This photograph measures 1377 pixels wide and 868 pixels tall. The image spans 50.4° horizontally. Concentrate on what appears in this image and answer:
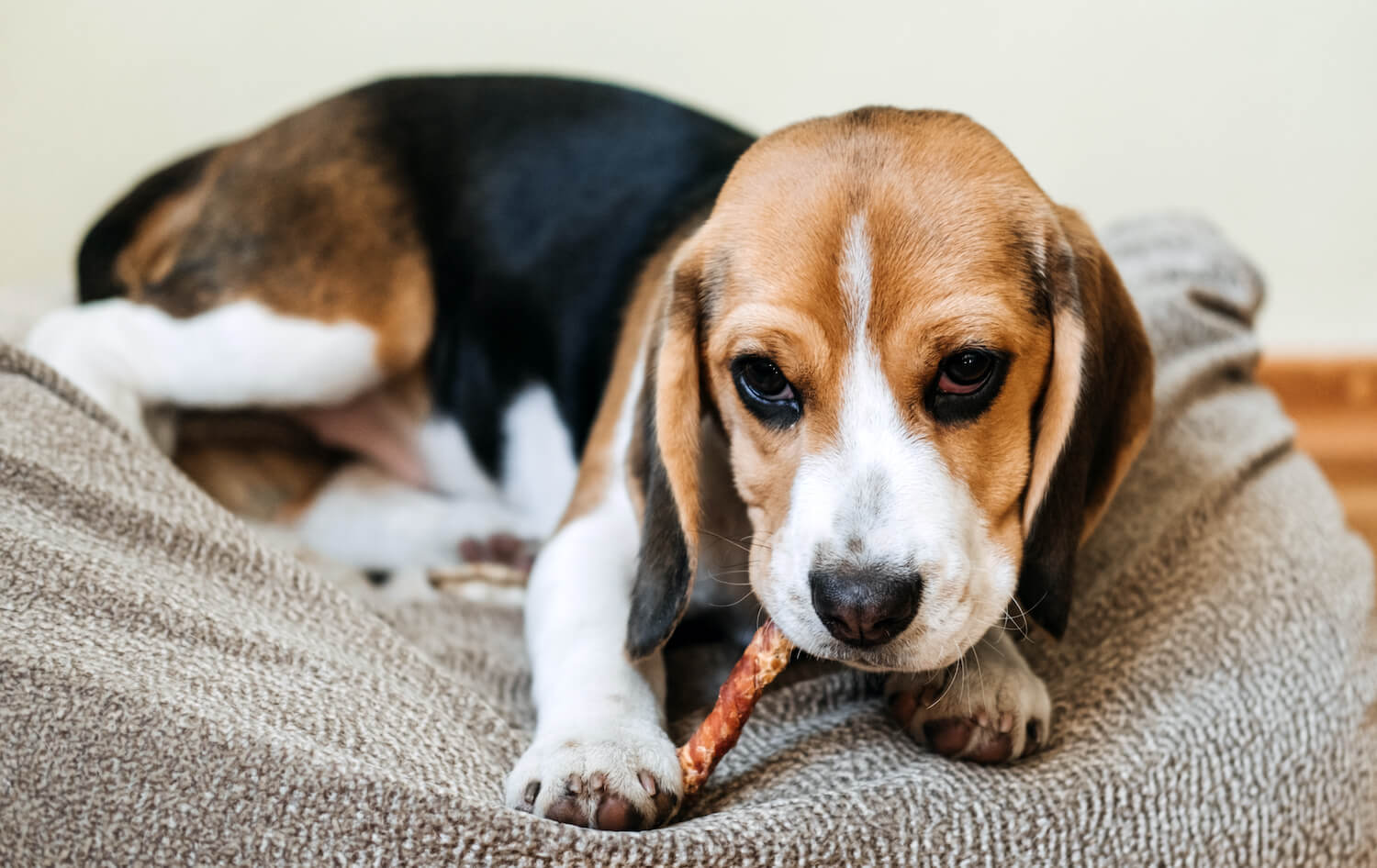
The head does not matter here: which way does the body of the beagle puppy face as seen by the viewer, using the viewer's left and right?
facing the viewer and to the right of the viewer
